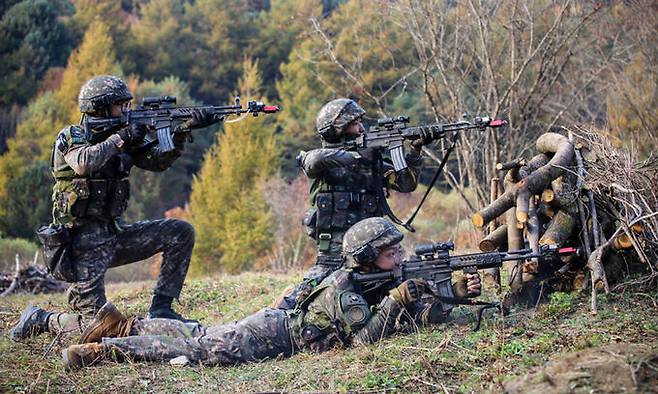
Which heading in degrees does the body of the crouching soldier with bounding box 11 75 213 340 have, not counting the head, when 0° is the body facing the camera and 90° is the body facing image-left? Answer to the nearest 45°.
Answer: approximately 270°

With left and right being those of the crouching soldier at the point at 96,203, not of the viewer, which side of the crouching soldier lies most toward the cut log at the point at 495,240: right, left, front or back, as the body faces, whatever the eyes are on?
front

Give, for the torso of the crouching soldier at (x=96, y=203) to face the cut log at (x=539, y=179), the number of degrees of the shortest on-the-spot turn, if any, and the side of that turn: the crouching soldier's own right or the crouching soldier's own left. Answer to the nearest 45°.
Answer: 0° — they already face it

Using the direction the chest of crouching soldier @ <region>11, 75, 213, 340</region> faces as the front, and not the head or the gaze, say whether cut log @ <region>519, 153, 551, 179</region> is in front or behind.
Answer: in front

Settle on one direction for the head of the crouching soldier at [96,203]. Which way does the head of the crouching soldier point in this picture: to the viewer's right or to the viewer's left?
to the viewer's right

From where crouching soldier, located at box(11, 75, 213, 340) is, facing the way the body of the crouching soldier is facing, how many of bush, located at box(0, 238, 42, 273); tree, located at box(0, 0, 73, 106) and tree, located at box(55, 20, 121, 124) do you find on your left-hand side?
3

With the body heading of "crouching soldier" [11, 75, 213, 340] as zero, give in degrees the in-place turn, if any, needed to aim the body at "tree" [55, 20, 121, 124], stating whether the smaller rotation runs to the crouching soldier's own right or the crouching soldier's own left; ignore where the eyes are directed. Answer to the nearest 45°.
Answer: approximately 90° to the crouching soldier's own left

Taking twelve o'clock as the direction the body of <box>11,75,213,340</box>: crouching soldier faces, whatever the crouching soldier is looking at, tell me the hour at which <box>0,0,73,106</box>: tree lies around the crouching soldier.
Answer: The tree is roughly at 9 o'clock from the crouching soldier.

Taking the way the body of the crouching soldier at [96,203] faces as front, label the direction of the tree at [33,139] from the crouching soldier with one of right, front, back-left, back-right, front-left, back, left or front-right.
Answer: left

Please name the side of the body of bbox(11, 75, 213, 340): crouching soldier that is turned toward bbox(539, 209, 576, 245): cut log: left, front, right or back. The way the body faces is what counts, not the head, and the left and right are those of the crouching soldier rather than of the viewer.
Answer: front

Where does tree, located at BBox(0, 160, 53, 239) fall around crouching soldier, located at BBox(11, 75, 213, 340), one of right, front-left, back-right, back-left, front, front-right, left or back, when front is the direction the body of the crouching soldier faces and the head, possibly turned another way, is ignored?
left

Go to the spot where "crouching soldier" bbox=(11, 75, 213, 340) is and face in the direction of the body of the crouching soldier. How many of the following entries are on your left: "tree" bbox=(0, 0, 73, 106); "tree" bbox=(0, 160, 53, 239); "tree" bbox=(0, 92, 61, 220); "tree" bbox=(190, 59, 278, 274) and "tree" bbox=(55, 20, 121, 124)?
5
